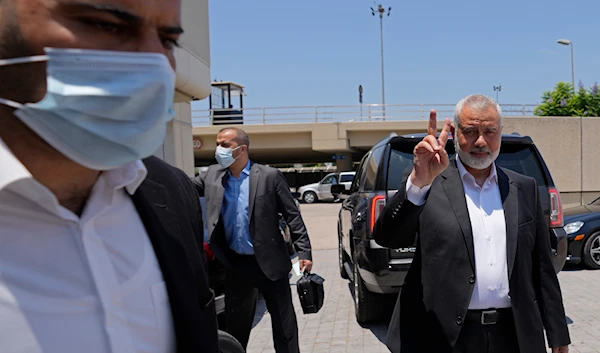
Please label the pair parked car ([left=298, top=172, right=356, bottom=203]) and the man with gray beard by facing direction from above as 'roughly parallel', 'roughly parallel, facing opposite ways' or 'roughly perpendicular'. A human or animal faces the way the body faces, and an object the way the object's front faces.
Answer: roughly perpendicular

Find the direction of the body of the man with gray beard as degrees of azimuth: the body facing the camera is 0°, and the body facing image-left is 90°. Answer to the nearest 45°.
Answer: approximately 0°

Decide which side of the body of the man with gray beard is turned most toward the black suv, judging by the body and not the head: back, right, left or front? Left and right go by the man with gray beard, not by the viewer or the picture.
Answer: back

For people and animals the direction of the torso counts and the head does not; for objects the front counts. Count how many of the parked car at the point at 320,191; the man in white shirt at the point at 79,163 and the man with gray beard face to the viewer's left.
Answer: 1

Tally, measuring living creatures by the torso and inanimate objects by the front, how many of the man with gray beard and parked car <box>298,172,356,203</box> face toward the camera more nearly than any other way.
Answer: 1

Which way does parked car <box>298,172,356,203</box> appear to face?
to the viewer's left

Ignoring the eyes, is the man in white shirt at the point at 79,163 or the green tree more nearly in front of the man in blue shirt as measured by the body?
the man in white shirt

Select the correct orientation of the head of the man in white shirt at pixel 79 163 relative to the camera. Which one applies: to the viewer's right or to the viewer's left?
to the viewer's right

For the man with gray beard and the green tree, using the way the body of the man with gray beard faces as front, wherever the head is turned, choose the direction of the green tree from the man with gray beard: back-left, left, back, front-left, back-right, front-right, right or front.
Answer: back

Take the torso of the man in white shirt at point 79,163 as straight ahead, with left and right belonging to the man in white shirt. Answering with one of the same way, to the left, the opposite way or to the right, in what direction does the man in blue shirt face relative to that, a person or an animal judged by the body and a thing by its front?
to the right

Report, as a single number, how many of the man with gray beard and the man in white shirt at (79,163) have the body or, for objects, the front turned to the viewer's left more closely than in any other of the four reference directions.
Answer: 0

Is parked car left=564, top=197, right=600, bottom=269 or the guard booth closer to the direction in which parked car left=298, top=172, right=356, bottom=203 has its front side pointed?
the guard booth
